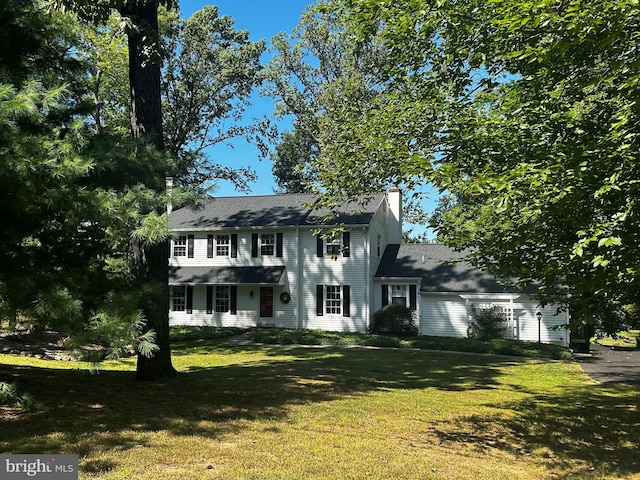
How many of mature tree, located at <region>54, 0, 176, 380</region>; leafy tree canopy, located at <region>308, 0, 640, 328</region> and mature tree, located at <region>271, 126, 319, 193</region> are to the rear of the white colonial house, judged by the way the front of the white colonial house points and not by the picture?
1

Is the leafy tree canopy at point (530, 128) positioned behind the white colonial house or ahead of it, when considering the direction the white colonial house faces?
ahead

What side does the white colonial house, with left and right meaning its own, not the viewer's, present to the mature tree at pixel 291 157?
back

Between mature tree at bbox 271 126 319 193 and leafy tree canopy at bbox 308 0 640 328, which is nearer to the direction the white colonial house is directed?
the leafy tree canopy

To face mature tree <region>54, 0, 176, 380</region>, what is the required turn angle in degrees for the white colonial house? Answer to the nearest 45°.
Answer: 0° — it already faces it

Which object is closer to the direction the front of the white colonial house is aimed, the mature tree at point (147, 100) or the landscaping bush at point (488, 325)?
the mature tree

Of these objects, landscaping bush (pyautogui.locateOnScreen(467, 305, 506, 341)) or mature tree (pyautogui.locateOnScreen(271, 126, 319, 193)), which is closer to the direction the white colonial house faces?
the landscaping bush

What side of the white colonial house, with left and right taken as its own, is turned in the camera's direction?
front

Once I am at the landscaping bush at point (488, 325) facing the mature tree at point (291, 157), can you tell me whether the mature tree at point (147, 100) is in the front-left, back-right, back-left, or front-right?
back-left
